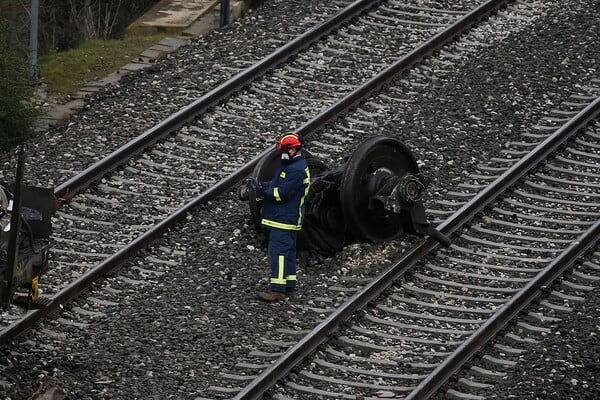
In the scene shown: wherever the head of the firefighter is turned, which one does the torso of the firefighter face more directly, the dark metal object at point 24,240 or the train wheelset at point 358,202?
the dark metal object

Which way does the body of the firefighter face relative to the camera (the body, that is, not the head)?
to the viewer's left

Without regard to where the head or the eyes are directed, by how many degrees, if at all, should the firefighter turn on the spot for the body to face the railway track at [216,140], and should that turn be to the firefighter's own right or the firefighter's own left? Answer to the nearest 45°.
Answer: approximately 90° to the firefighter's own right
